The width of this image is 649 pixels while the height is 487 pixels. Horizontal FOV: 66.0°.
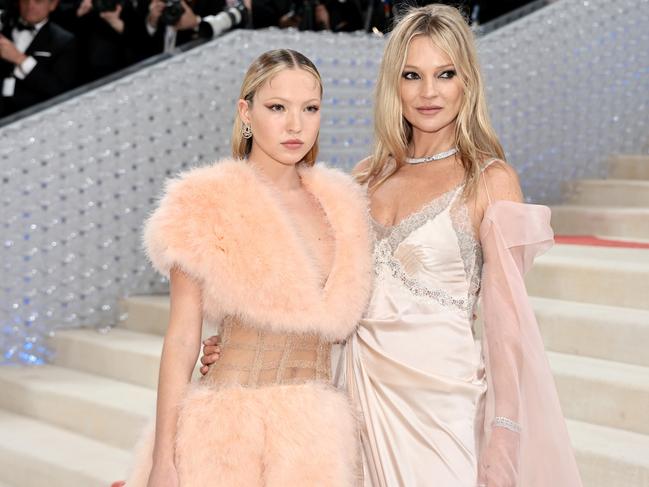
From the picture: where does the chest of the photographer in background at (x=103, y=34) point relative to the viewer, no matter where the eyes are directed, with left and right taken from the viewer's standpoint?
facing the viewer

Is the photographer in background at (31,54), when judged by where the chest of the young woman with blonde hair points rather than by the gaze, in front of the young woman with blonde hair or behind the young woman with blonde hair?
behind

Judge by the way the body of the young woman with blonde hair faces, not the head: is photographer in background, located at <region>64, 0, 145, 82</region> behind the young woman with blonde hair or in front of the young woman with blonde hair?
behind

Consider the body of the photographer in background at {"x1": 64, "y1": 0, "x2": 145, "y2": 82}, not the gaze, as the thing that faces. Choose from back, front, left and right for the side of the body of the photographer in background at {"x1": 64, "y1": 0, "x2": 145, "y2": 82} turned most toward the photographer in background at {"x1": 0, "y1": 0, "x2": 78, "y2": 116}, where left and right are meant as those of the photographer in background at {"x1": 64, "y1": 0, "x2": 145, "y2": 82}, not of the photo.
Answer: right

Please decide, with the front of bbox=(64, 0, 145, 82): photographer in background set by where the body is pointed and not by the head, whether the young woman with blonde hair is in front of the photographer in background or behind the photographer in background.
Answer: in front

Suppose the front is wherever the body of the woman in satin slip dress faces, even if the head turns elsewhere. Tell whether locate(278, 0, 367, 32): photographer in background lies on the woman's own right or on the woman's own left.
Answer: on the woman's own right

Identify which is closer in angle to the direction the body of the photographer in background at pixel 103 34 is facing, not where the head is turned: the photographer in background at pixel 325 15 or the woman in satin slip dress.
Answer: the woman in satin slip dress

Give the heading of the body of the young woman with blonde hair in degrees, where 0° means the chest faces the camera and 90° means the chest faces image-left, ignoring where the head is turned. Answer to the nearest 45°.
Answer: approximately 315°
